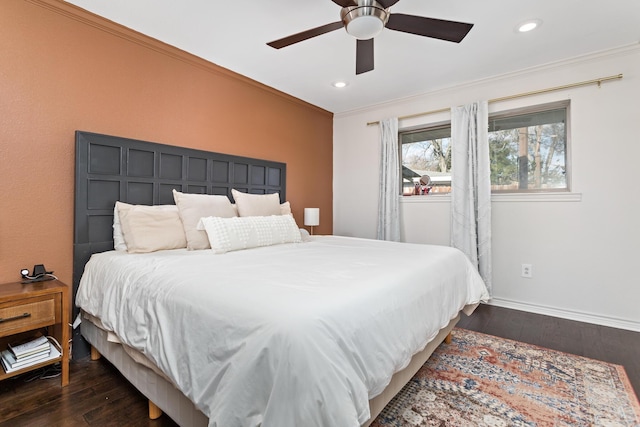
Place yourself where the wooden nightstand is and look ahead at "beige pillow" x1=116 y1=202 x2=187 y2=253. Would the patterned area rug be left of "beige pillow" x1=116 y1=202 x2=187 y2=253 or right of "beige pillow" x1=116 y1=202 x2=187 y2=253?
right

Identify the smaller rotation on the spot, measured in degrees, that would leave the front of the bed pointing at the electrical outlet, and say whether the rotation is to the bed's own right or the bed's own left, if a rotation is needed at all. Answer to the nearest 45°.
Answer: approximately 90° to the bed's own left

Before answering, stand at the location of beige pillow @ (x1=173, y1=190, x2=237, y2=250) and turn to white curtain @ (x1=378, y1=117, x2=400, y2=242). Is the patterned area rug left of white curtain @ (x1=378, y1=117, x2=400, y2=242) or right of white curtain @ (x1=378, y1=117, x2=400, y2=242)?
right

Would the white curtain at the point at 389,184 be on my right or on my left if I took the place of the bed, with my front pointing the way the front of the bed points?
on my left

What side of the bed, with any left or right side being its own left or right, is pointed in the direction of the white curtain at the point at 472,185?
left

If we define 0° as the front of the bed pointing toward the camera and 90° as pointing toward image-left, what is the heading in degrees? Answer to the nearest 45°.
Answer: approximately 315°

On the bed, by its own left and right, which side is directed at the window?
left
